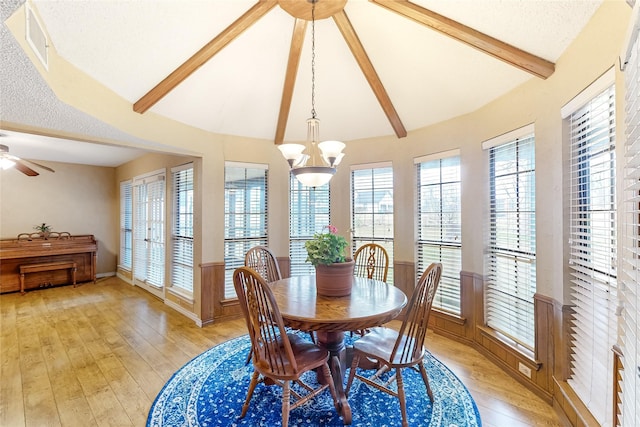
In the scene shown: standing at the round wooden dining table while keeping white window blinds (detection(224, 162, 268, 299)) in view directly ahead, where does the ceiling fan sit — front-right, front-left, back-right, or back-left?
front-left

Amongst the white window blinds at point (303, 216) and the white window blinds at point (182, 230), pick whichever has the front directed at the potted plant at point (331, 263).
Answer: the white window blinds at point (303, 216)

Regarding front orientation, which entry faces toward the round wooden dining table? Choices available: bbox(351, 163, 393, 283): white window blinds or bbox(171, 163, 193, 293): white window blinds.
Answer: bbox(351, 163, 393, 283): white window blinds

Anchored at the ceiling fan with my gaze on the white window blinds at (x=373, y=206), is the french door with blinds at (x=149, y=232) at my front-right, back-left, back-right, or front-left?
front-left

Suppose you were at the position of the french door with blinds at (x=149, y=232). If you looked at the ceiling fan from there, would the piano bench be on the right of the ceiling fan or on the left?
right

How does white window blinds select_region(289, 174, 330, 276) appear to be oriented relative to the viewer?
toward the camera

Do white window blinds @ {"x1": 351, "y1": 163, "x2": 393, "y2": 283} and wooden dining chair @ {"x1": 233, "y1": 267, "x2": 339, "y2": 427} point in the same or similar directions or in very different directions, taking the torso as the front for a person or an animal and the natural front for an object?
very different directions

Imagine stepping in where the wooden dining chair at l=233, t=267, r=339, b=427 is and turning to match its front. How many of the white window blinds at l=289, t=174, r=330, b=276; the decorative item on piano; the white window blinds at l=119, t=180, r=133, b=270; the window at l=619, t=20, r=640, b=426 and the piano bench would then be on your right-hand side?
1

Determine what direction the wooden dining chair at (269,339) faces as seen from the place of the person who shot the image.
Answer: facing away from the viewer and to the right of the viewer

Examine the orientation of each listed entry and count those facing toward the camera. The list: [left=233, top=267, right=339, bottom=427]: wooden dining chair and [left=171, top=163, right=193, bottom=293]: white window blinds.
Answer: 0

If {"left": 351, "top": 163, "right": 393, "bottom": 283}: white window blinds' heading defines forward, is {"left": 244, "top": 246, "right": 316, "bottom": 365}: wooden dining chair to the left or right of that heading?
on its right

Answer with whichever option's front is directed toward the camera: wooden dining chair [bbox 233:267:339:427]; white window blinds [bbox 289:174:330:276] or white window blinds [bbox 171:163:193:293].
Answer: white window blinds [bbox 289:174:330:276]

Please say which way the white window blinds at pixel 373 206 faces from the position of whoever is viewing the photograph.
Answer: facing the viewer

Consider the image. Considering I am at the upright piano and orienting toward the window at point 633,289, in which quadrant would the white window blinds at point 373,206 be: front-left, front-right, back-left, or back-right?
front-left

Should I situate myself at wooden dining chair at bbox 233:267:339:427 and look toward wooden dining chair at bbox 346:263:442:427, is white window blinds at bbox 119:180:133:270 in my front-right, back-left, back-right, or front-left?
back-left

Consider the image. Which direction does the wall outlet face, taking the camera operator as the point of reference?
facing the viewer and to the left of the viewer

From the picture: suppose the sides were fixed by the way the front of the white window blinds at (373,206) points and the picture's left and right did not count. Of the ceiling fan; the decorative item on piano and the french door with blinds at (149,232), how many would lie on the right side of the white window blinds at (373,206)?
3
